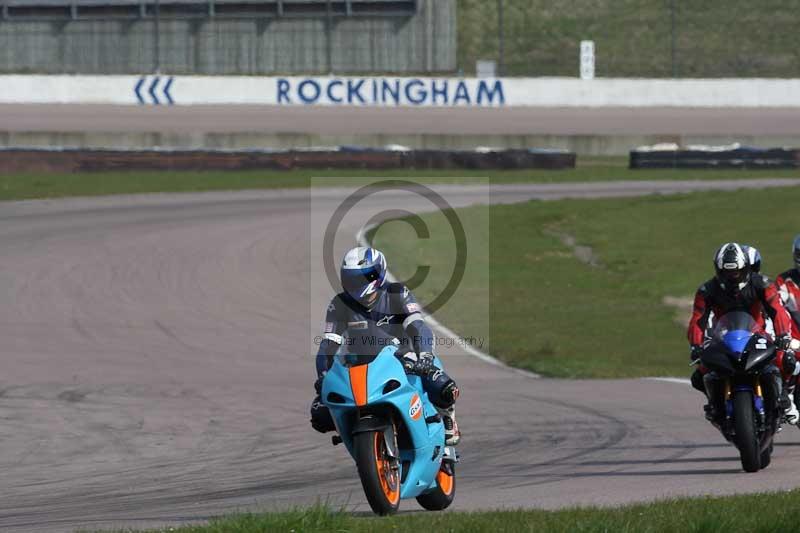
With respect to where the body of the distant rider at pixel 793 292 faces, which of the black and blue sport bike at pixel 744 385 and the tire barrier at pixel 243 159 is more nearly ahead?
the black and blue sport bike

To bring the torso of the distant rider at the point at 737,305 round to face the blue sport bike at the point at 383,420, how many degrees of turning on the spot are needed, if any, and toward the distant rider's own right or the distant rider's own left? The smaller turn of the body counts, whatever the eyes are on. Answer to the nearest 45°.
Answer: approximately 45° to the distant rider's own right

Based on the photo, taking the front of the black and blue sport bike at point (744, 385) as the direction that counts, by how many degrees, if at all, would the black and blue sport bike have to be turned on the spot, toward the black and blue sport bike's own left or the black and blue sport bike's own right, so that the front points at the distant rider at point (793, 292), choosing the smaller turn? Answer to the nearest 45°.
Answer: approximately 180°

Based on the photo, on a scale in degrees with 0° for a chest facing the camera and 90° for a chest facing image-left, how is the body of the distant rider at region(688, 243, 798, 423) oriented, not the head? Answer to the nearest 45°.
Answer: approximately 0°

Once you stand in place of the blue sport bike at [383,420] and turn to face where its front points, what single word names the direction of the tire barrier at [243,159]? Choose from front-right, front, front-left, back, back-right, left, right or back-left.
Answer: back-right

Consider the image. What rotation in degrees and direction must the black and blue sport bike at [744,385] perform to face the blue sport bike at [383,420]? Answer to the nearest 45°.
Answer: approximately 45° to its right

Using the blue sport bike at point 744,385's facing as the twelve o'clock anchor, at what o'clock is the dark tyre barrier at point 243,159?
The dark tyre barrier is roughly at 5 o'clock from the blue sport bike.

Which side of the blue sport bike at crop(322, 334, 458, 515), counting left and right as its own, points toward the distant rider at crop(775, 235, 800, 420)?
back

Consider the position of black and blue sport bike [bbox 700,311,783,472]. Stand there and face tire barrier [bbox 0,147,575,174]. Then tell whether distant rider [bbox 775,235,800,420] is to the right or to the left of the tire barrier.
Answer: right
